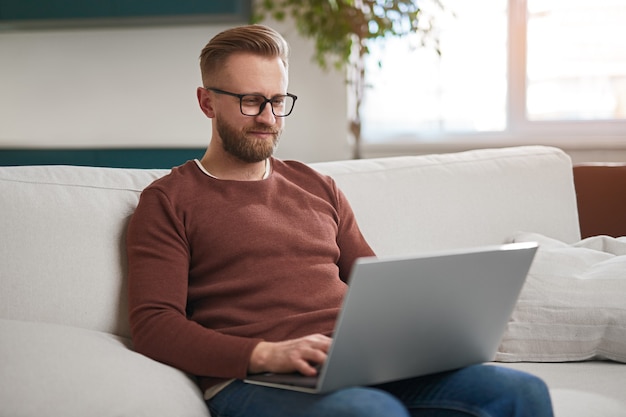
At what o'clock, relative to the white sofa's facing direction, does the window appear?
The window is roughly at 7 o'clock from the white sofa.

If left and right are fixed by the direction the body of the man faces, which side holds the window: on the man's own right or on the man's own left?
on the man's own left

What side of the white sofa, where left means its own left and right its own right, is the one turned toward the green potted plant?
back

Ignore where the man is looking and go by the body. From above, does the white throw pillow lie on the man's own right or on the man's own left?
on the man's own left

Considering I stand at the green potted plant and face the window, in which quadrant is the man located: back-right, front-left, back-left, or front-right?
back-right

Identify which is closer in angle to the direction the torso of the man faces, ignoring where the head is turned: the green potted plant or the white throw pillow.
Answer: the white throw pillow

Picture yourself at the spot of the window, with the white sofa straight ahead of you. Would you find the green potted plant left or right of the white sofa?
right

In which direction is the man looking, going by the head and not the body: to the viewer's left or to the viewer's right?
to the viewer's right

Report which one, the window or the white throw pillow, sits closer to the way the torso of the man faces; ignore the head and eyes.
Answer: the white throw pillow

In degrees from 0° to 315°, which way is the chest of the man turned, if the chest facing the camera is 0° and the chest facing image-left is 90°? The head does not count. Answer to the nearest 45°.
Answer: approximately 315°

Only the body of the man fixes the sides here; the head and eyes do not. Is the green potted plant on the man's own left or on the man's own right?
on the man's own left
